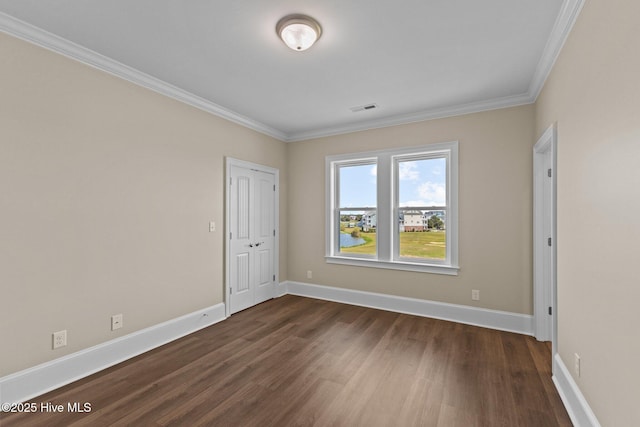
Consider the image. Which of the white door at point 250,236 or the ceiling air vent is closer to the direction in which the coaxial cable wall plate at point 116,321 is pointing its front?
the ceiling air vent

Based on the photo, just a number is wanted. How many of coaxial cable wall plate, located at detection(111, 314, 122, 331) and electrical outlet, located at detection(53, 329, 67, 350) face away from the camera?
0

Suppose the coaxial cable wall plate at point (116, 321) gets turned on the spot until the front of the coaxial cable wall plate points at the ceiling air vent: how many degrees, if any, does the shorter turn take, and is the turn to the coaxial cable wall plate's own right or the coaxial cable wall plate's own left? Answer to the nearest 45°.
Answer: approximately 45° to the coaxial cable wall plate's own left

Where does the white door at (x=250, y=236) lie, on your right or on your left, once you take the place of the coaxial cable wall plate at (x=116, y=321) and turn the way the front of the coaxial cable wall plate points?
on your left

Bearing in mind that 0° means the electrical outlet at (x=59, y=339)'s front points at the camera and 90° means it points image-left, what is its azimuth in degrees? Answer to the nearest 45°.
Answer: approximately 315°
